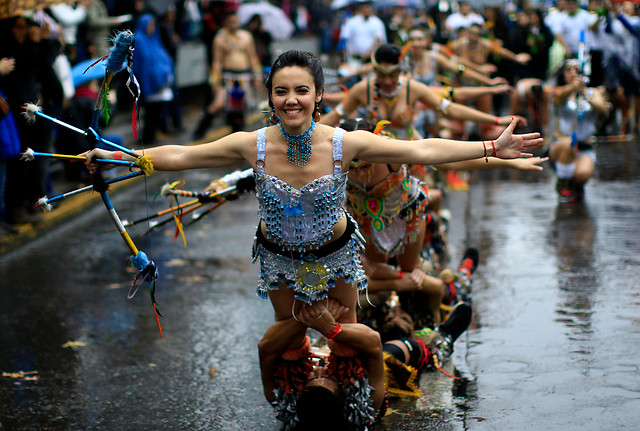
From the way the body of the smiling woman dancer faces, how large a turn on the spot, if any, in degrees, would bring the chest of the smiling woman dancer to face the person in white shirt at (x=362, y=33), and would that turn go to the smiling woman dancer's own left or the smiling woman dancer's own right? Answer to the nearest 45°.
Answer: approximately 180°

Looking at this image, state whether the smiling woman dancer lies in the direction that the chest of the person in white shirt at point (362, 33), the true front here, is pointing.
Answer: yes

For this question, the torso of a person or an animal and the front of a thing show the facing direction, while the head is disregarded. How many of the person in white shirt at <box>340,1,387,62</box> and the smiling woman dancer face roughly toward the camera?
2

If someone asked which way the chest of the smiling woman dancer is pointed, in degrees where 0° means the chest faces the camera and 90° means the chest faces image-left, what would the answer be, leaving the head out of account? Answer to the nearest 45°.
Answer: approximately 0°

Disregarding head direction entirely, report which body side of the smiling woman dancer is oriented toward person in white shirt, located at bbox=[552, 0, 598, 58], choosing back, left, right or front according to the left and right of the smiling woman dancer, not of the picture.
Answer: back

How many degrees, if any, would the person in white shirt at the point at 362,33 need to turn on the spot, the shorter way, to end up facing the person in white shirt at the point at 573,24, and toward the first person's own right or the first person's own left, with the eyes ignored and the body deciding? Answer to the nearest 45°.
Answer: approximately 90° to the first person's own left
